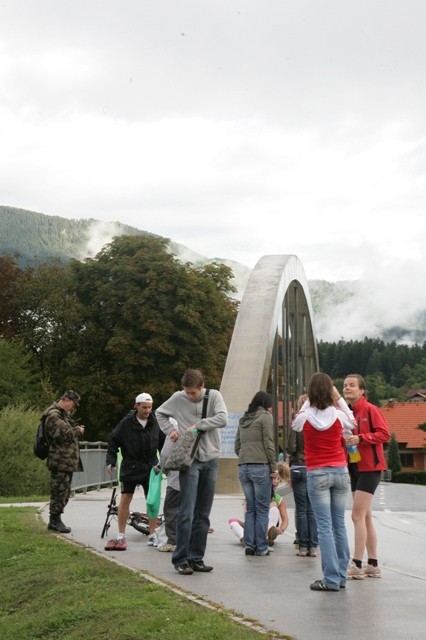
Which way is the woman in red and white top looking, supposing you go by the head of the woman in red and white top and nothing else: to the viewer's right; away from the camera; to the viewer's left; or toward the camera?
away from the camera

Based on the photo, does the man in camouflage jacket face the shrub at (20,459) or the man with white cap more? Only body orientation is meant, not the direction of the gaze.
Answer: the man with white cap

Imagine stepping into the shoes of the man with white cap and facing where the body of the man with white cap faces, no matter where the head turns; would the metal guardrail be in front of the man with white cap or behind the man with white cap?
behind

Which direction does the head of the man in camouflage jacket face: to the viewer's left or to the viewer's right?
to the viewer's right

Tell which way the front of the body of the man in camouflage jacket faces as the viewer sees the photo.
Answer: to the viewer's right

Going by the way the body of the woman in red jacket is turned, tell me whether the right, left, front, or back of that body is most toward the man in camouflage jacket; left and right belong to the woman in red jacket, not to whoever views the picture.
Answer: right
